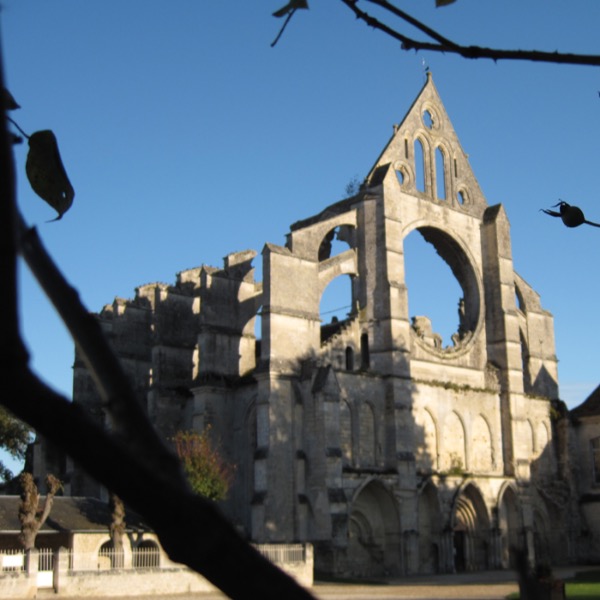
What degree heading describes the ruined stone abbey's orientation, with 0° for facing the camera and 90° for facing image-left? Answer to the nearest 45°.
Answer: approximately 315°
